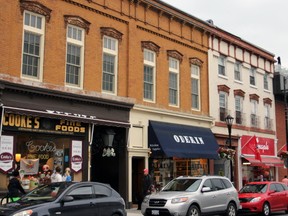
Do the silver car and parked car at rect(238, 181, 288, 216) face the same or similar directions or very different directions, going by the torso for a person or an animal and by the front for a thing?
same or similar directions

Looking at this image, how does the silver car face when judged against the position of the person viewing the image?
facing the viewer and to the left of the viewer

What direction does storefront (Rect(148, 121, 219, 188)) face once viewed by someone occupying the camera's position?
facing the viewer and to the right of the viewer

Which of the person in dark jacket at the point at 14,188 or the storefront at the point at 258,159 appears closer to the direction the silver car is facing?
the person in dark jacket

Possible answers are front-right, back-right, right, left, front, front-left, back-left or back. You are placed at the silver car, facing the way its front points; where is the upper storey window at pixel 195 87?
back-right

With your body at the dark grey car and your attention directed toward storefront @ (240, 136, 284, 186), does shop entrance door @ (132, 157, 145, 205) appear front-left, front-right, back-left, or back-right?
front-left

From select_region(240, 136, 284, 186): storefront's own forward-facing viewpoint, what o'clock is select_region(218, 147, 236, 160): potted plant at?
The potted plant is roughly at 2 o'clock from the storefront.

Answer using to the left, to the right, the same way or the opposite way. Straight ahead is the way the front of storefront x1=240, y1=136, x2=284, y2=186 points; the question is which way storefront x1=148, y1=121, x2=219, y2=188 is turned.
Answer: the same way

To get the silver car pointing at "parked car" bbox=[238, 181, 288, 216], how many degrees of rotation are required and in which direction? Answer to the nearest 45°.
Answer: approximately 180°

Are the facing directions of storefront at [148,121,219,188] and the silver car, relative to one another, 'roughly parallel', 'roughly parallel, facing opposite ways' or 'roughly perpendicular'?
roughly perpendicular

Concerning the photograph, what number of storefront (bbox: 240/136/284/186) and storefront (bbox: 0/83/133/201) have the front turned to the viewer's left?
0

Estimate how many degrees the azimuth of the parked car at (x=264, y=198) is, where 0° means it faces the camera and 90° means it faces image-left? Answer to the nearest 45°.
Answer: approximately 45°

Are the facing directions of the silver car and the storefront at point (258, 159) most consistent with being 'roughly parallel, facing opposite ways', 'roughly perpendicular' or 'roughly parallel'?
roughly perpendicular

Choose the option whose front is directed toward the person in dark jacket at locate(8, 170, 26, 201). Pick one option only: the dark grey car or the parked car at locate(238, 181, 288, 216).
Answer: the parked car
